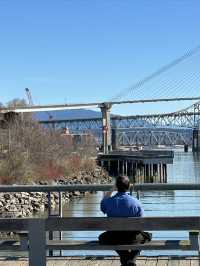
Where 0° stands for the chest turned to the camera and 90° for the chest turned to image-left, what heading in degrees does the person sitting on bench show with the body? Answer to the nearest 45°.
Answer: approximately 180°

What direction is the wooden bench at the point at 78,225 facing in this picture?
away from the camera
